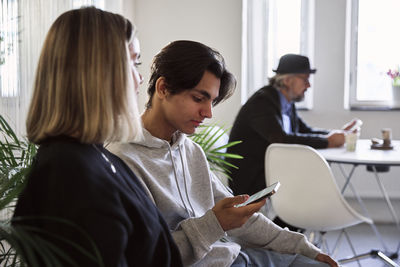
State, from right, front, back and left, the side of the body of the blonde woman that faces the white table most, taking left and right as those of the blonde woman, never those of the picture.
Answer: front

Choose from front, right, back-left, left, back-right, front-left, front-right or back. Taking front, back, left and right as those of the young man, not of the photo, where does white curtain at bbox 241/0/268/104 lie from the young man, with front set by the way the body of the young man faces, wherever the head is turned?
back-left

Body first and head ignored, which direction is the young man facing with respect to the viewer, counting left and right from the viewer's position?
facing the viewer and to the right of the viewer

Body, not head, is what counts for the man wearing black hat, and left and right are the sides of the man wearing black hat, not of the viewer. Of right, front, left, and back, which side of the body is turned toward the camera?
right

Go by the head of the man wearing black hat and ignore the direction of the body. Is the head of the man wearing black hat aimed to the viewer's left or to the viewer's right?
to the viewer's right

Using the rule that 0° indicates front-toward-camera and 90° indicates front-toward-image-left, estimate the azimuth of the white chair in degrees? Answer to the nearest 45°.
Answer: approximately 225°

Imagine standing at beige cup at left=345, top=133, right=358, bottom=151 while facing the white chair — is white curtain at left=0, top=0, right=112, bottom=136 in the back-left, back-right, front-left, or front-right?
front-right

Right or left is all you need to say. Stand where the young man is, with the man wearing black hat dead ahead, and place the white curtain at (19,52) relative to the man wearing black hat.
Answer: left

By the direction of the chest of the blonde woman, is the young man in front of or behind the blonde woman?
in front
